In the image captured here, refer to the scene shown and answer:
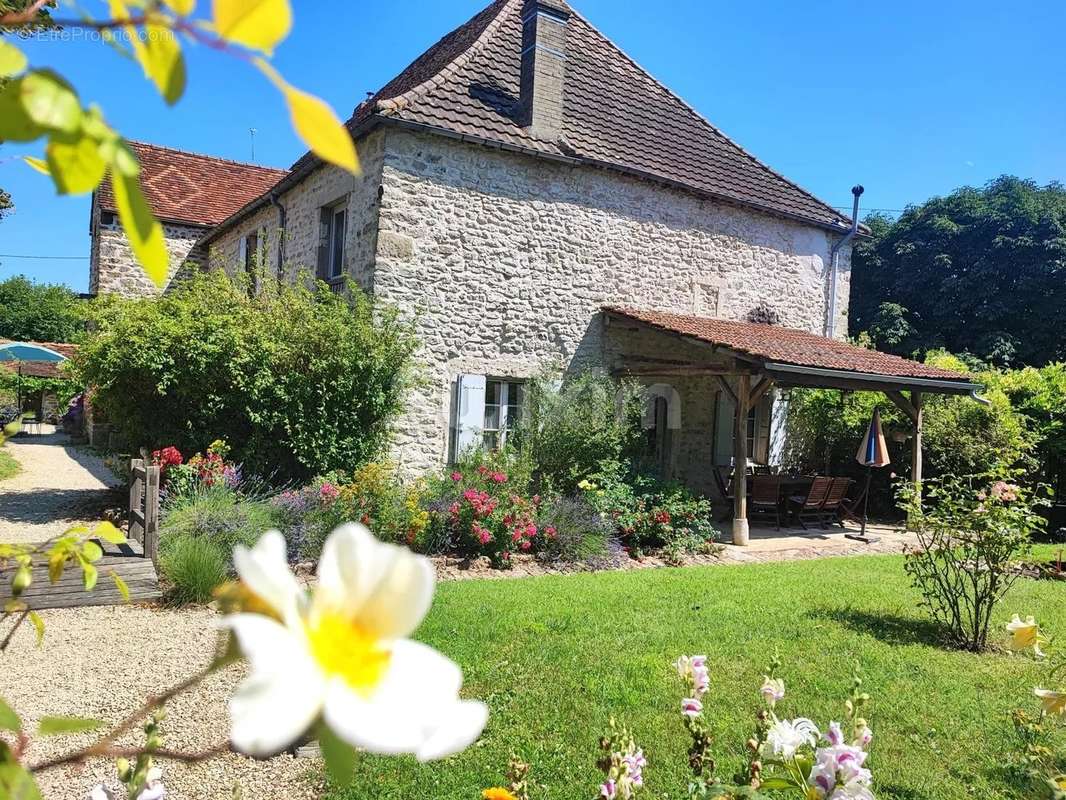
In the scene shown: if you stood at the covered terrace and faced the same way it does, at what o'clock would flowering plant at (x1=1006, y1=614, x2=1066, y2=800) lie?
The flowering plant is roughly at 1 o'clock from the covered terrace.

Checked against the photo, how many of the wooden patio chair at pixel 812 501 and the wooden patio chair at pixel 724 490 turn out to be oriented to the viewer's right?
1

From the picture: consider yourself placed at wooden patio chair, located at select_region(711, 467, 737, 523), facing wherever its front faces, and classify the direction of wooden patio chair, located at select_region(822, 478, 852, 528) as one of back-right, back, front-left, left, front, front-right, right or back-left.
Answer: front

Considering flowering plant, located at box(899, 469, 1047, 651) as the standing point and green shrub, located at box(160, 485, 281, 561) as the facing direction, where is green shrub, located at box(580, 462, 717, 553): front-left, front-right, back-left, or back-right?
front-right

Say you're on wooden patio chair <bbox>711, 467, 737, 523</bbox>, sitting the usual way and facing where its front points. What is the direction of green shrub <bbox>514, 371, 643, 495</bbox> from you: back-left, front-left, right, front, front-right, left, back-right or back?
back-right

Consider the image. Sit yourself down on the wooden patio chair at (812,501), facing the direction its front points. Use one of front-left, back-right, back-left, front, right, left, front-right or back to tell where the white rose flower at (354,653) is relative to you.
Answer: back-left

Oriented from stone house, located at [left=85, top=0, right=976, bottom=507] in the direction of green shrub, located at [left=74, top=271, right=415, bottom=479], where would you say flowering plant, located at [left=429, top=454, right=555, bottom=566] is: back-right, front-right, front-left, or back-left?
front-left

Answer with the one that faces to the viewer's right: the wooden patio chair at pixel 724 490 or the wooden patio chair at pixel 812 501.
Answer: the wooden patio chair at pixel 724 490

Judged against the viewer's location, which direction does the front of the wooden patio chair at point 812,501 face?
facing away from the viewer and to the left of the viewer

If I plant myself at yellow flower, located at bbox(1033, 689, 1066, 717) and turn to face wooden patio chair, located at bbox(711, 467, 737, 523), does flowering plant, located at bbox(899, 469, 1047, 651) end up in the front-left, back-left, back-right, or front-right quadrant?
front-right

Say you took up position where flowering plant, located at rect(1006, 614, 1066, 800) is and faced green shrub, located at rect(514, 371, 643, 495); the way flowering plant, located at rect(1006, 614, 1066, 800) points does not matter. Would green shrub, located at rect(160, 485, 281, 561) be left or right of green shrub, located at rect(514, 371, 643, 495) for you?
left

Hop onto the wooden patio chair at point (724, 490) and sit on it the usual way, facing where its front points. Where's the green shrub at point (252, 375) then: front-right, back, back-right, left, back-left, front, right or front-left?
back-right

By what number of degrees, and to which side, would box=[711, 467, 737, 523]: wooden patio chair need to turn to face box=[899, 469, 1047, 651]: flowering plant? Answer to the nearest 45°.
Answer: approximately 90° to its right

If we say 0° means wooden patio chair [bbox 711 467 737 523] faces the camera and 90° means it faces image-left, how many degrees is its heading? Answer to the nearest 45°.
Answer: approximately 270°

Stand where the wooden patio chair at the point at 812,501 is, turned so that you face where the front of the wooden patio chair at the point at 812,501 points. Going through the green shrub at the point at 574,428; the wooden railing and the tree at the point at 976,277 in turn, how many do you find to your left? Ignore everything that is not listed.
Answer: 2

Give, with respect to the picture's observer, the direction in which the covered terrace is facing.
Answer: facing the viewer and to the right of the viewer

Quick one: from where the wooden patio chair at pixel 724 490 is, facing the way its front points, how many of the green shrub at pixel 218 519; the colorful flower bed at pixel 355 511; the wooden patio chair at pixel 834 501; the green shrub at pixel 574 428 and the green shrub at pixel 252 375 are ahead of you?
1

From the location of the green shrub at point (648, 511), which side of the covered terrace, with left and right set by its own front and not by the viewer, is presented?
right
